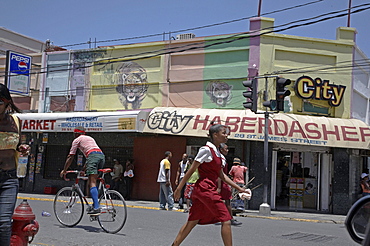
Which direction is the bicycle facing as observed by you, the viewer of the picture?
facing away from the viewer and to the left of the viewer

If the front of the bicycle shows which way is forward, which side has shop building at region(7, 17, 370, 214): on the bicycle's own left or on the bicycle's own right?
on the bicycle's own right

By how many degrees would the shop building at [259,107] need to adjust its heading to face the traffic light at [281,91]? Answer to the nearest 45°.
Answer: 0° — it already faces it

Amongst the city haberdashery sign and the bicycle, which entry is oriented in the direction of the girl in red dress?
the city haberdashery sign

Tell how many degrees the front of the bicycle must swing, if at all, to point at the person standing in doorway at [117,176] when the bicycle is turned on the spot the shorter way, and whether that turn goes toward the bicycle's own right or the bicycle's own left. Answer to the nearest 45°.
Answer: approximately 45° to the bicycle's own right

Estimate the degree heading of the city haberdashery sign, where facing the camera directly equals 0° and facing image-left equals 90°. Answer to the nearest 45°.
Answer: approximately 0°

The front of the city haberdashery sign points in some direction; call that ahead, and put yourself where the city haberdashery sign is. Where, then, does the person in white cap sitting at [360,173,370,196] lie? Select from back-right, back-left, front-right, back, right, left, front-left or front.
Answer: left

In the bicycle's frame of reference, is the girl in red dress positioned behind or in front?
behind
